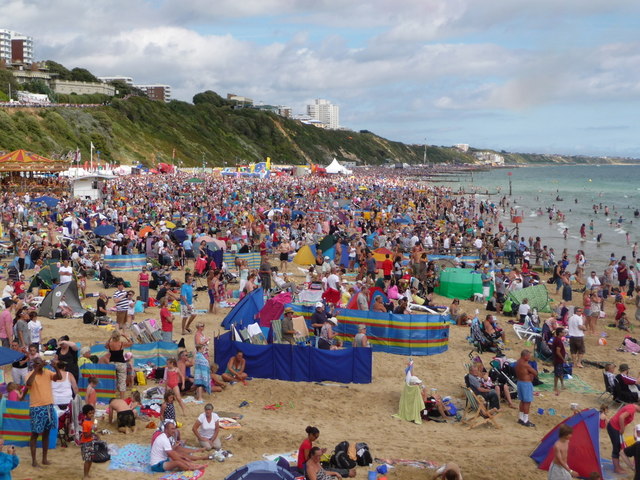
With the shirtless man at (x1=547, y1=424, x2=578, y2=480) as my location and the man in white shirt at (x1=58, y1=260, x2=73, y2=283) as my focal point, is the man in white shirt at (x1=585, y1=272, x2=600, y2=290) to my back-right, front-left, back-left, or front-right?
front-right

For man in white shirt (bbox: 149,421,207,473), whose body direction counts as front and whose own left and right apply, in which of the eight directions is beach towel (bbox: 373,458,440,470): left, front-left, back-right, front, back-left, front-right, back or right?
front

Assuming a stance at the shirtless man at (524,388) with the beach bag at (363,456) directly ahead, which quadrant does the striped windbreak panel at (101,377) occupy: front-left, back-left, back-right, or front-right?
front-right
